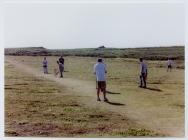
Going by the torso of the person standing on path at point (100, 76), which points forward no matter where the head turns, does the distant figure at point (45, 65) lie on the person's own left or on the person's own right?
on the person's own left

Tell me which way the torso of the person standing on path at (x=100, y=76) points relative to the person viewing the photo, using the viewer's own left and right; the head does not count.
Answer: facing away from the viewer

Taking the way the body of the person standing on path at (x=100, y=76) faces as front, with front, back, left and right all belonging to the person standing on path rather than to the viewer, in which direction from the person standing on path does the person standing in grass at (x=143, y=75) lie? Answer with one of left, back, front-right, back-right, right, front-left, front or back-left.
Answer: right

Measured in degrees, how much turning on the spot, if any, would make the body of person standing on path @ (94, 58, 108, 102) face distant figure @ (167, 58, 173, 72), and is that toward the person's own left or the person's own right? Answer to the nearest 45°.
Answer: approximately 90° to the person's own right
